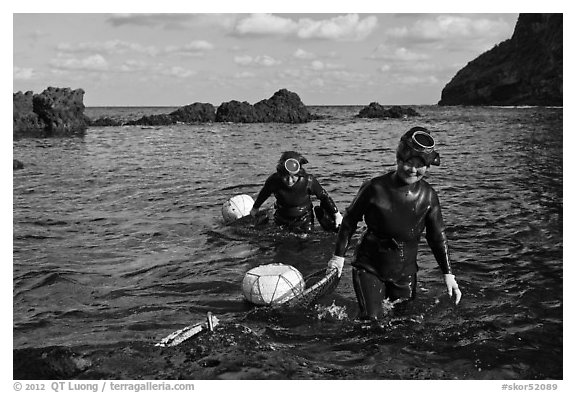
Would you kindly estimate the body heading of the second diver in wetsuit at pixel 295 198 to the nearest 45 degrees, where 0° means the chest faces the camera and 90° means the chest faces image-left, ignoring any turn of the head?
approximately 0°

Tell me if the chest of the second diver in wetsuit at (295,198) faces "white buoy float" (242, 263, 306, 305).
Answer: yes

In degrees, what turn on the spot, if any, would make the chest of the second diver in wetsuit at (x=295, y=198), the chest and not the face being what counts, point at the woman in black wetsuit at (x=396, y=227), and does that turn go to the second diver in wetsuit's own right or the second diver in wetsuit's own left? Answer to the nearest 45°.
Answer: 0° — they already face them
